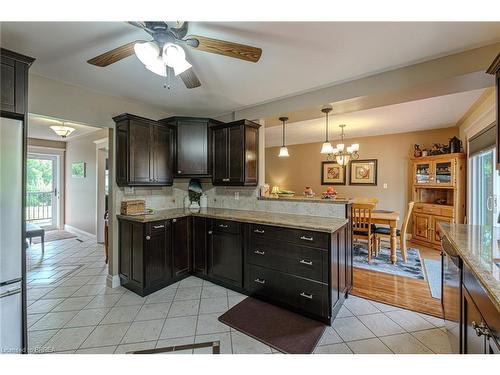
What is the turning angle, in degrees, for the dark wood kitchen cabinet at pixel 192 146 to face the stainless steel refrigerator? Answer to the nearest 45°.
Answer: approximately 45° to its right

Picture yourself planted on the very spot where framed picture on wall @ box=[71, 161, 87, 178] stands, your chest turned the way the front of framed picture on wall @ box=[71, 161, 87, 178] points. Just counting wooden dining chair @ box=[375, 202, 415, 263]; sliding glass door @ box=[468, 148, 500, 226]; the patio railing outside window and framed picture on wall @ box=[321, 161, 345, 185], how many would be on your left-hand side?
3

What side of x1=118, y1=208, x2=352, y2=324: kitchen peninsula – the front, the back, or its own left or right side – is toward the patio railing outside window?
right

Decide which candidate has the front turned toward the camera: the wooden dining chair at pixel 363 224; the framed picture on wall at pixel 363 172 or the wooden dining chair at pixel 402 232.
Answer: the framed picture on wall

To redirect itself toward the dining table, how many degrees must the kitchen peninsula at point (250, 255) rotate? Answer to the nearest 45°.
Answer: approximately 135° to its left

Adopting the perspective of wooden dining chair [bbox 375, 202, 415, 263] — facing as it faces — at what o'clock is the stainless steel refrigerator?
The stainless steel refrigerator is roughly at 10 o'clock from the wooden dining chair.

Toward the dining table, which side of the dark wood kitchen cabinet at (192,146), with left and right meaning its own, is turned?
left

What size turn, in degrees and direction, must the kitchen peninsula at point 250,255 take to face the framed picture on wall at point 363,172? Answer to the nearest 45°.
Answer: approximately 180°

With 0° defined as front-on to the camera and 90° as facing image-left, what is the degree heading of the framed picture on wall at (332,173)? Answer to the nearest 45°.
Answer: approximately 0°

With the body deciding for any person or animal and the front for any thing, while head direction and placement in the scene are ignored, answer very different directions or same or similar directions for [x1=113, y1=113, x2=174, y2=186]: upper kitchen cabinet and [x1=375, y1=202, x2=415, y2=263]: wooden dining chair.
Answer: very different directions

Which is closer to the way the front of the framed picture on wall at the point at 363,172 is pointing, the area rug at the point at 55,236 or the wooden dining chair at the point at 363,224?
the wooden dining chair

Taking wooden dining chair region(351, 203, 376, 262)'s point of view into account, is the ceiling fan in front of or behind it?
behind

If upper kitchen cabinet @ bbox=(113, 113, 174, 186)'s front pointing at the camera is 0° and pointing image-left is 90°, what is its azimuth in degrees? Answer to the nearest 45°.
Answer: approximately 315°

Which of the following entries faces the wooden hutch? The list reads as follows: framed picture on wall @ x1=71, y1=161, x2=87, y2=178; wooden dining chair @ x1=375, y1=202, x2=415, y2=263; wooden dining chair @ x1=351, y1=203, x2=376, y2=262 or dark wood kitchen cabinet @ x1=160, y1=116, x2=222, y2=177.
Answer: wooden dining chair @ x1=351, y1=203, x2=376, y2=262

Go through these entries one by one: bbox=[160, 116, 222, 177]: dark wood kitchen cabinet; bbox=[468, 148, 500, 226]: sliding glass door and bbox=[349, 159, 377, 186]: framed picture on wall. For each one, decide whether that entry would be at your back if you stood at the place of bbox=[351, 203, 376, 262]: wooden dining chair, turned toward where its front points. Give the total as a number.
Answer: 1

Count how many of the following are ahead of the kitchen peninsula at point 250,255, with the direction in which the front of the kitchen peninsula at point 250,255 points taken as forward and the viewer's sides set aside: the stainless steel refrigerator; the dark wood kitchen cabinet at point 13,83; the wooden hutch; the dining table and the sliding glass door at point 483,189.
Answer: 2

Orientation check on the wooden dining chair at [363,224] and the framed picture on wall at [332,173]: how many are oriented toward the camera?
1
